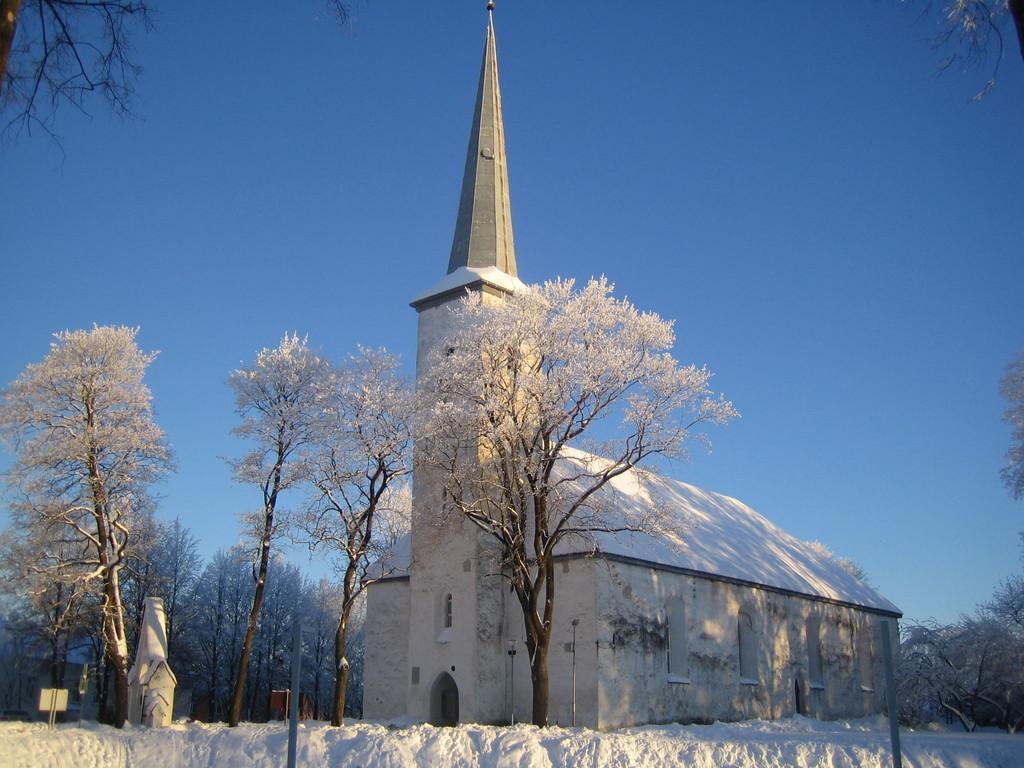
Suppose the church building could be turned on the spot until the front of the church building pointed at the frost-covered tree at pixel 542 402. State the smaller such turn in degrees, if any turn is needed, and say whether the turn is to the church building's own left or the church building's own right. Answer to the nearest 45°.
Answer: approximately 45° to the church building's own left

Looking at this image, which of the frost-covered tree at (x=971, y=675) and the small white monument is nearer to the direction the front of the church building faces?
the small white monument

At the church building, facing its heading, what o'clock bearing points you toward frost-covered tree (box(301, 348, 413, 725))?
The frost-covered tree is roughly at 12 o'clock from the church building.

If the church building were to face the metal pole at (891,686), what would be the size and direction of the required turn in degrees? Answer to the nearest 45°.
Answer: approximately 45° to its left

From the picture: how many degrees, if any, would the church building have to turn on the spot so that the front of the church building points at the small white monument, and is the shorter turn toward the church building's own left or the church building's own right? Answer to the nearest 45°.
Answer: approximately 45° to the church building's own right

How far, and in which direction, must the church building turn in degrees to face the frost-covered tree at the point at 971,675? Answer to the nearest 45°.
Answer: approximately 180°

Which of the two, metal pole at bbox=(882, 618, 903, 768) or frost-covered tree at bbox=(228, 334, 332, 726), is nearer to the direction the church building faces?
the frost-covered tree

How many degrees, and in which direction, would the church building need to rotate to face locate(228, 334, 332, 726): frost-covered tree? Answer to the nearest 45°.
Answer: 0° — it already faces it

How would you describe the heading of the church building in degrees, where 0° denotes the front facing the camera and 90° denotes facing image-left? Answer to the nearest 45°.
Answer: approximately 45°
